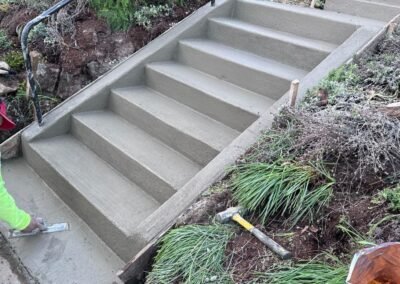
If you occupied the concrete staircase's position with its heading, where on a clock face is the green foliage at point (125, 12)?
The green foliage is roughly at 4 o'clock from the concrete staircase.

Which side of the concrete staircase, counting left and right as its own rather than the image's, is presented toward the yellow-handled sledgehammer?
left

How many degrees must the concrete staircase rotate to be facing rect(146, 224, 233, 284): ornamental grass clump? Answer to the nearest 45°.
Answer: approximately 45° to its left

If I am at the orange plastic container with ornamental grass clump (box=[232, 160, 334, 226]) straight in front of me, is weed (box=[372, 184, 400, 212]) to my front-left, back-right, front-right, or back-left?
front-right

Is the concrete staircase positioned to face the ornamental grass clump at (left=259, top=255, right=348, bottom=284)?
no

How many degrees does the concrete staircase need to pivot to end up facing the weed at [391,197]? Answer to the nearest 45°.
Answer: approximately 90° to its left

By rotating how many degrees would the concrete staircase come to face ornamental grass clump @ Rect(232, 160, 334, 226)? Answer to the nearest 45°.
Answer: approximately 90° to its left

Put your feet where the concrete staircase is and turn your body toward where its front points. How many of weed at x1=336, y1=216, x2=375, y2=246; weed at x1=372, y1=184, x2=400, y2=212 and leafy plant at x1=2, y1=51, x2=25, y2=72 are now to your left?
2

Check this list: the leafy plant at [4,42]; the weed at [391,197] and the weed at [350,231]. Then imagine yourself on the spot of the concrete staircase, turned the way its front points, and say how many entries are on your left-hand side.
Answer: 2

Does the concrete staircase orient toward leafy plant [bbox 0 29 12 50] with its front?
no

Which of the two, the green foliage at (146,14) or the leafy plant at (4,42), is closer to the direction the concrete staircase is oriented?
the leafy plant

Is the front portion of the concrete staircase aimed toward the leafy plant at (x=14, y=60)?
no

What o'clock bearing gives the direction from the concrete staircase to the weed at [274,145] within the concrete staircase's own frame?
The weed is roughly at 9 o'clock from the concrete staircase.

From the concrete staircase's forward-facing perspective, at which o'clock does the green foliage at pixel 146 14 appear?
The green foliage is roughly at 4 o'clock from the concrete staircase.

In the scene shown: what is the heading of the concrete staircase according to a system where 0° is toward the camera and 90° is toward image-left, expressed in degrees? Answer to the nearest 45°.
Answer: approximately 45°

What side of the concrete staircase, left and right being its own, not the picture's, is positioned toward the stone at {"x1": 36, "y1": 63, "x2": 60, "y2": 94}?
right

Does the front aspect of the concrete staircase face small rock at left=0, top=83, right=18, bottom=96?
no
